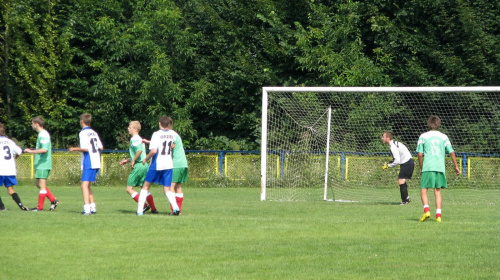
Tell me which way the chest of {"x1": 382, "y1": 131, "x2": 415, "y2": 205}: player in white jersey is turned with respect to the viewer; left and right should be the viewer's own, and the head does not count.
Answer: facing to the left of the viewer

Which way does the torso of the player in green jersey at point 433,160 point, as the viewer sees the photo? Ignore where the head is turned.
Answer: away from the camera

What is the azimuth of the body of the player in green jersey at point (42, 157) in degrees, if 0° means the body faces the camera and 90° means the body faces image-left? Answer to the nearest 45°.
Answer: approximately 90°

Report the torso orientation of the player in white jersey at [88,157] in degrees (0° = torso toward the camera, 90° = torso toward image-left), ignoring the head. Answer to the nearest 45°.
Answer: approximately 135°

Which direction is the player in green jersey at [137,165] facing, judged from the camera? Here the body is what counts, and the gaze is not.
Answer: to the viewer's left

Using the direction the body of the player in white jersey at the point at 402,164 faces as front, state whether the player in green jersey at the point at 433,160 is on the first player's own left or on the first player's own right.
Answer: on the first player's own left

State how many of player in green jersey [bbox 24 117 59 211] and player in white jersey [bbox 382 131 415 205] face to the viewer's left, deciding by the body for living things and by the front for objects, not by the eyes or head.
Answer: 2

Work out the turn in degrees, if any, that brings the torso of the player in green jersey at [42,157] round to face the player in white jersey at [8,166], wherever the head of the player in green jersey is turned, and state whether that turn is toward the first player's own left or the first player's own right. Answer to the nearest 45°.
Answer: approximately 45° to the first player's own right

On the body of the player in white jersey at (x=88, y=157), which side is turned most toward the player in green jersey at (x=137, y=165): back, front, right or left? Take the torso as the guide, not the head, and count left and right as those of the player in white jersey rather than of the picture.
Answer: right

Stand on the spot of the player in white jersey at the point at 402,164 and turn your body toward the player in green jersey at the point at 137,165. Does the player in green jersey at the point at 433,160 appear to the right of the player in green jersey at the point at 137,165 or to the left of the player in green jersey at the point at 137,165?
left
